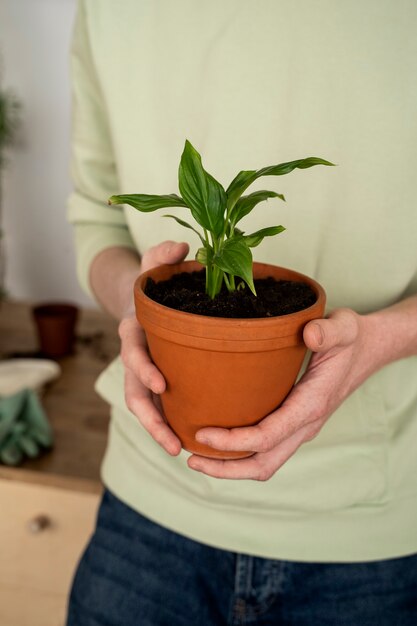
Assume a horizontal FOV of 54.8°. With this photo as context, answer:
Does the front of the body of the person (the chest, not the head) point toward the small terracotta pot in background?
no

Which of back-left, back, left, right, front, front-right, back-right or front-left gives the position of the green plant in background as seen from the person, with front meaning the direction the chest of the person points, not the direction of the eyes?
back-right

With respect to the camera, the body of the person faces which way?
toward the camera

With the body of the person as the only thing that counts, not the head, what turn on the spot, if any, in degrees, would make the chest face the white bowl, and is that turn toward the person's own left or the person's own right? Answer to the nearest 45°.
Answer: approximately 135° to the person's own right
